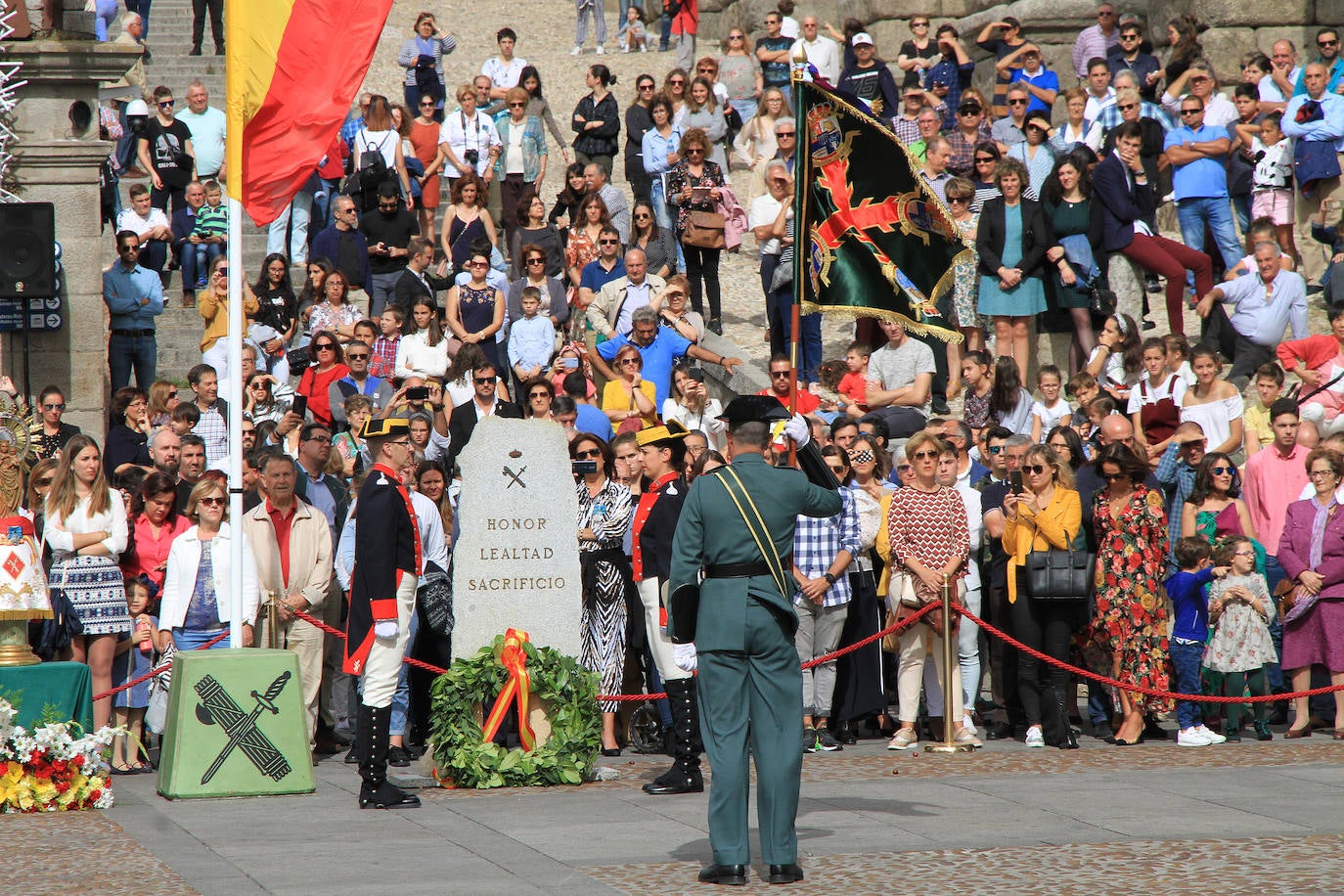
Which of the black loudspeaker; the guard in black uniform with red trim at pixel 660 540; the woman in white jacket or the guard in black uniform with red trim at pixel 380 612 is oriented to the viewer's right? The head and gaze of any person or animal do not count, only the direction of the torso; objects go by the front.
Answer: the guard in black uniform with red trim at pixel 380 612

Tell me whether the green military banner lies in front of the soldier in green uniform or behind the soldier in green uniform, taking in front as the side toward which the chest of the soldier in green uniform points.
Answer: in front

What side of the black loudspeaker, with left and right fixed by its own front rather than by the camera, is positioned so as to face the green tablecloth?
front

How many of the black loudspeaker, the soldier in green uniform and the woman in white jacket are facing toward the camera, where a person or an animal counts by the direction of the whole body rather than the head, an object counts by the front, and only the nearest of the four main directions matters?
2

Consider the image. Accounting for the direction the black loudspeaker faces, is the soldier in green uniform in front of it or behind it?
in front

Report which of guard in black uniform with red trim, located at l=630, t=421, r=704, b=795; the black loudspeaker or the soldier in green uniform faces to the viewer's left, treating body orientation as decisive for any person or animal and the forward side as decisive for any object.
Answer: the guard in black uniform with red trim

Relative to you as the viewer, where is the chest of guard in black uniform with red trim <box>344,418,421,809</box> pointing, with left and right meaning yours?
facing to the right of the viewer

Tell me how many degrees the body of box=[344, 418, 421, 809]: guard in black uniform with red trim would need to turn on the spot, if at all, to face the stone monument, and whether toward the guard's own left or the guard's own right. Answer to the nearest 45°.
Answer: approximately 45° to the guard's own left

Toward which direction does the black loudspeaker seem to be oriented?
toward the camera

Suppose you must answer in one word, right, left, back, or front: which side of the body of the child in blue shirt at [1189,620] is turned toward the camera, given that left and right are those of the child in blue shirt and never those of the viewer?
right

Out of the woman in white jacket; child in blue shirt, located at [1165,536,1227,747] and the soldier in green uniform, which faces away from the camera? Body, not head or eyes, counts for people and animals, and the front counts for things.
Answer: the soldier in green uniform

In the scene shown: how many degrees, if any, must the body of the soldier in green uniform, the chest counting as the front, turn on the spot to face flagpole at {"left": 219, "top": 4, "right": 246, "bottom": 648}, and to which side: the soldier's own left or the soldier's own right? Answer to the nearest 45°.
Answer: approximately 45° to the soldier's own left

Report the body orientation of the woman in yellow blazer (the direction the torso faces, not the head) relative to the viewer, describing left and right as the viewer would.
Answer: facing the viewer and to the left of the viewer
